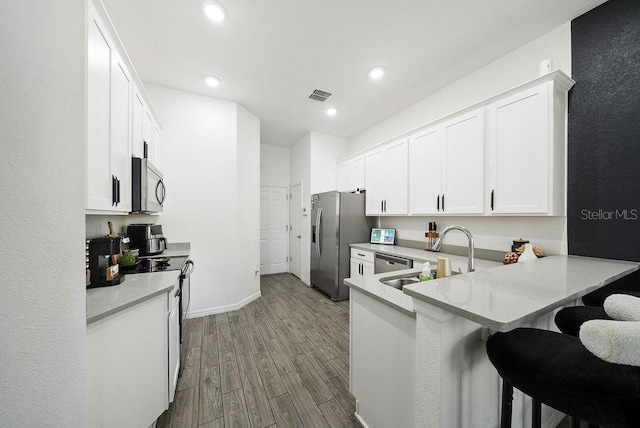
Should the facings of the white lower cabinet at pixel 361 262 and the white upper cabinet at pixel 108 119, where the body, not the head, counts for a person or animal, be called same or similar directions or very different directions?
very different directions

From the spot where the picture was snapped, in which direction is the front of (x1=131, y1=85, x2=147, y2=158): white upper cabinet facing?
facing to the right of the viewer

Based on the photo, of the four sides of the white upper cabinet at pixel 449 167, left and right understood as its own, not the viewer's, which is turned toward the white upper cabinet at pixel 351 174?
right

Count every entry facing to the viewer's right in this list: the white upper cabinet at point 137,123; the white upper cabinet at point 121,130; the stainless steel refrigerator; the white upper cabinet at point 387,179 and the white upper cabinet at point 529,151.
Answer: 2

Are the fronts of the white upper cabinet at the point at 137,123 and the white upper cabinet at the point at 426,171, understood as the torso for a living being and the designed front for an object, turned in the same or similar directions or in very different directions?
very different directions

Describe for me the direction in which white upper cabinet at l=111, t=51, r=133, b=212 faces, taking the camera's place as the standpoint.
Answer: facing to the right of the viewer

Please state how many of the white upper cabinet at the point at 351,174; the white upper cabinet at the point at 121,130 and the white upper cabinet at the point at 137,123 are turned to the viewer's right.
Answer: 2

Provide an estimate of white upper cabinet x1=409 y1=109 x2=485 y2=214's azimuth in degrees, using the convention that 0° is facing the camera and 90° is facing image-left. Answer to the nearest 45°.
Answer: approximately 45°

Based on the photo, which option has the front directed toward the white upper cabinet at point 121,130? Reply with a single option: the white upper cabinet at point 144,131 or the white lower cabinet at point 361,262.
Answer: the white lower cabinet

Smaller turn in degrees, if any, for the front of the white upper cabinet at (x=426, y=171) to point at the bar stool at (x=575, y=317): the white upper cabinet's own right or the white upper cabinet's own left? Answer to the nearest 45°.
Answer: approximately 90° to the white upper cabinet's own left

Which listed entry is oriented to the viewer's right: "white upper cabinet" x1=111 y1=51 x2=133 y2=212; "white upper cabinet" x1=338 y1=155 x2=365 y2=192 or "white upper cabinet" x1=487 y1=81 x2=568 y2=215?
"white upper cabinet" x1=111 y1=51 x2=133 y2=212
